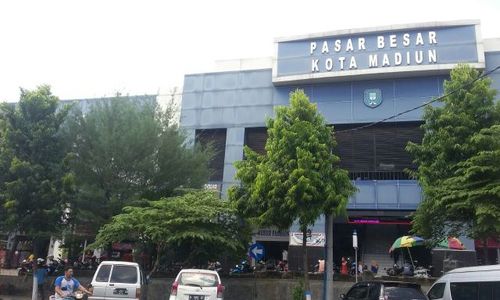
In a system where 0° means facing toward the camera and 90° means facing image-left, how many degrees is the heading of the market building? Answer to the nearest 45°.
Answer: approximately 0°

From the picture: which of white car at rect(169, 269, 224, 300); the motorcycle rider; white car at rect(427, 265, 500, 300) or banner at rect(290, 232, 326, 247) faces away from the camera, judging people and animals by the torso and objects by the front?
white car at rect(169, 269, 224, 300)

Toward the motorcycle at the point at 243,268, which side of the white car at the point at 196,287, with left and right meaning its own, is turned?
front

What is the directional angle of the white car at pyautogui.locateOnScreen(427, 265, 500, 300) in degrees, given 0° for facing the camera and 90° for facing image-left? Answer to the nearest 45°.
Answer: approximately 90°

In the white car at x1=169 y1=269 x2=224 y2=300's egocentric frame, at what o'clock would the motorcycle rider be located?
The motorcycle rider is roughly at 9 o'clock from the white car.

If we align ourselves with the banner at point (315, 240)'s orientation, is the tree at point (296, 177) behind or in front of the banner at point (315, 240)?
in front

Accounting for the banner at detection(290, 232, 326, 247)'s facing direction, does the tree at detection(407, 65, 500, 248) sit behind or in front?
in front

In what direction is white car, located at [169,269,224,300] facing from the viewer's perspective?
away from the camera

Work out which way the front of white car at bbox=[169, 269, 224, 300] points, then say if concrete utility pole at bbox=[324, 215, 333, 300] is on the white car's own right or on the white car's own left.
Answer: on the white car's own right

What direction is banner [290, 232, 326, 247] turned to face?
toward the camera

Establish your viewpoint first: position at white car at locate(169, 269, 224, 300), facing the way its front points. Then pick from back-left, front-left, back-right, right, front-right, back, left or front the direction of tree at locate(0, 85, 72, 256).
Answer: front-left

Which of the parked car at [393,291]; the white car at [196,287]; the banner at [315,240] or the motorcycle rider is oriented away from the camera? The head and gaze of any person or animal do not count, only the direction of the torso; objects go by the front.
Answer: the white car
